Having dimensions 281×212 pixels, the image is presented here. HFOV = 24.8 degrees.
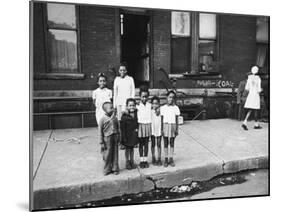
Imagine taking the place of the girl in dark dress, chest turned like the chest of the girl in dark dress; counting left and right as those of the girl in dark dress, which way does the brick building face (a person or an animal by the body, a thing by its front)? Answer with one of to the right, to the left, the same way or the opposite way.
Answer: the same way

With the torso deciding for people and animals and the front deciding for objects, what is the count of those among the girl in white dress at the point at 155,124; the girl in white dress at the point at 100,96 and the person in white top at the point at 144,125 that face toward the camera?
3

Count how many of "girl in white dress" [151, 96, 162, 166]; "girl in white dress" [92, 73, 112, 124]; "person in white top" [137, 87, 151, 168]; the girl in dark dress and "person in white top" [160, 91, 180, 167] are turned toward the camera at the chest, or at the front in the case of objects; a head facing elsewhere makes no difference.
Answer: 5

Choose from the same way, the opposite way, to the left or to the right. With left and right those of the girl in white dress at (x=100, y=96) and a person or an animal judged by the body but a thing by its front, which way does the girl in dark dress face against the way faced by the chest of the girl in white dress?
the same way

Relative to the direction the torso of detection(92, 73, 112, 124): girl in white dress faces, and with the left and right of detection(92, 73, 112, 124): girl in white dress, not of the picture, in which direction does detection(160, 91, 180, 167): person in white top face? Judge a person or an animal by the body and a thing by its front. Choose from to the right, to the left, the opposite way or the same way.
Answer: the same way

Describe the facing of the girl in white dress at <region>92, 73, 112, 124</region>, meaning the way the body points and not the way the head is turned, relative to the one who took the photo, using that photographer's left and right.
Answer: facing the viewer

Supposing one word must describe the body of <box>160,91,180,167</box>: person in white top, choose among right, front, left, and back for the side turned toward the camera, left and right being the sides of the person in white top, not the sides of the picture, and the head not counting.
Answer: front

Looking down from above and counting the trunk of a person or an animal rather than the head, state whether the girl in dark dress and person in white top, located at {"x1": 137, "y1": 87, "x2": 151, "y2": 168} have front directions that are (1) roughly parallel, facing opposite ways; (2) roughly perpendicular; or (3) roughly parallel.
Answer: roughly parallel

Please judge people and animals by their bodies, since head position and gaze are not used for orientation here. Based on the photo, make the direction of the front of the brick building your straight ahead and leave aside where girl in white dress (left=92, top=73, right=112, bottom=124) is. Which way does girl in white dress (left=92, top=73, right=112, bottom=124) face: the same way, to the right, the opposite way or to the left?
the same way
